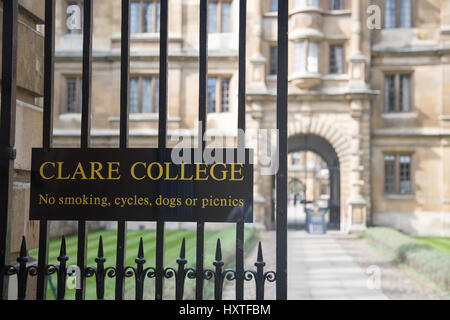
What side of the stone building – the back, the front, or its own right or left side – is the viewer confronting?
front

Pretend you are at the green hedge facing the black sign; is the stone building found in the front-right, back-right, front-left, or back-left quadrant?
back-right

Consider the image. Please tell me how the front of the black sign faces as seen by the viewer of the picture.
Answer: facing the viewer

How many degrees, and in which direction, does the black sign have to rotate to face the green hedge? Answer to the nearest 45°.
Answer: approximately 135° to its left

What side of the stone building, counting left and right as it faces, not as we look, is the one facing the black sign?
front

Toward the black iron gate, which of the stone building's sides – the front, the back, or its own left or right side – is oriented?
front

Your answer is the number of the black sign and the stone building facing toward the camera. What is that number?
2

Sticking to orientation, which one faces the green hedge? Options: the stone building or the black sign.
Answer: the stone building
